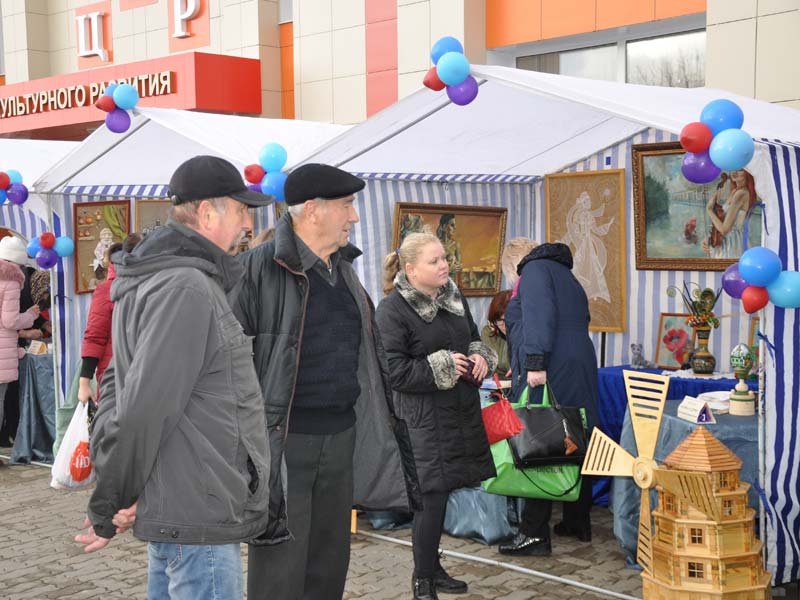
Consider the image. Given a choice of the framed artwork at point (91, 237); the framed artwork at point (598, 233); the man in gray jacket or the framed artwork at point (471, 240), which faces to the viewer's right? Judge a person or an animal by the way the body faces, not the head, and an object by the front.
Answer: the man in gray jacket

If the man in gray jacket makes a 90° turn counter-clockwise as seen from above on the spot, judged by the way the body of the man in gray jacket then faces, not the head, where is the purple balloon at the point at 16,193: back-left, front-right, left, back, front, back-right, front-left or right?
front

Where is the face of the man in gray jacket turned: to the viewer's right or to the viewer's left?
to the viewer's right

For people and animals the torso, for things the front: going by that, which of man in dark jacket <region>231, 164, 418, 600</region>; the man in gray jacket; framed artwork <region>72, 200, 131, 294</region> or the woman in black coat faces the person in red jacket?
the framed artwork

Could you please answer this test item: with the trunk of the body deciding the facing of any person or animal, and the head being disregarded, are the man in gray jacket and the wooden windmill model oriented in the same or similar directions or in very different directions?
very different directions

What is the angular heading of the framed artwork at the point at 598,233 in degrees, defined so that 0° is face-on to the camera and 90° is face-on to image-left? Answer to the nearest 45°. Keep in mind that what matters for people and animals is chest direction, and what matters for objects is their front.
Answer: approximately 45°

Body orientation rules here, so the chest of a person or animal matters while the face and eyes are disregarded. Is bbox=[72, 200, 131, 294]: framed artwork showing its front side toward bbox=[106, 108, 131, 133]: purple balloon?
yes

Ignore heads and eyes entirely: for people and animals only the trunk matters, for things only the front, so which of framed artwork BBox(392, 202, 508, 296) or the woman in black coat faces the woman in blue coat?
the framed artwork

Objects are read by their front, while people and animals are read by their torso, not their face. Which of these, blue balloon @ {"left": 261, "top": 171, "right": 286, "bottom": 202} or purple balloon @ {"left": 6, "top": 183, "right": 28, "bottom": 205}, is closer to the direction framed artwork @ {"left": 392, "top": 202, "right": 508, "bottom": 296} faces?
the blue balloon

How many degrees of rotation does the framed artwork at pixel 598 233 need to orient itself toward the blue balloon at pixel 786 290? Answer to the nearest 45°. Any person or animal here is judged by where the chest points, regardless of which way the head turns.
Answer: approximately 45° to its left
